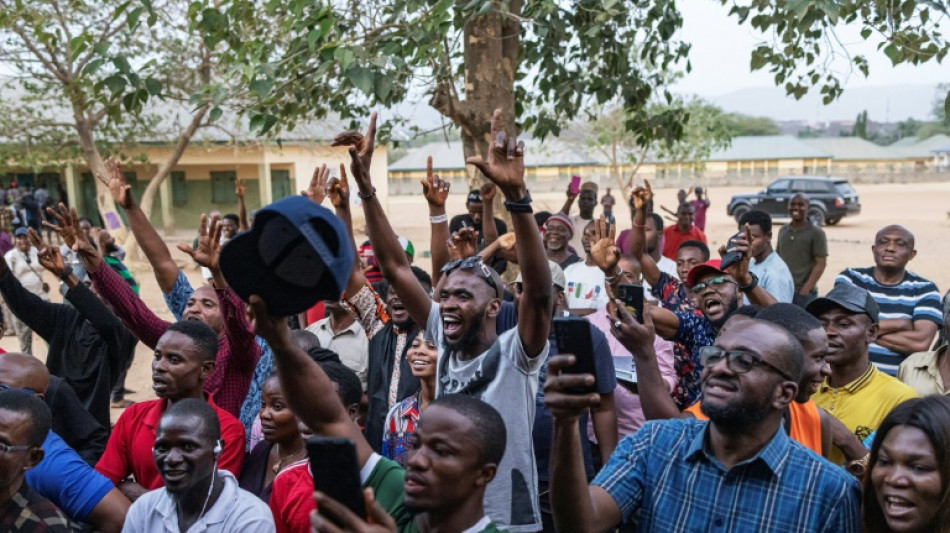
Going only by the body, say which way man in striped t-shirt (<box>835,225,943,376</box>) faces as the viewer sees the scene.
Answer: toward the camera

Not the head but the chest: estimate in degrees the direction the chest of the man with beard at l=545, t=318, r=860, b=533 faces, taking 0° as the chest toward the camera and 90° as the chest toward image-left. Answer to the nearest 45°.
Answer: approximately 45°

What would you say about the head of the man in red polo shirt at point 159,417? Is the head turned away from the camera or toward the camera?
toward the camera

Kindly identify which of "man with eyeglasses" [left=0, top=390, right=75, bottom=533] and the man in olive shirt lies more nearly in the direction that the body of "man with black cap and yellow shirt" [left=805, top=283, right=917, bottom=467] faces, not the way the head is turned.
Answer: the man with eyeglasses

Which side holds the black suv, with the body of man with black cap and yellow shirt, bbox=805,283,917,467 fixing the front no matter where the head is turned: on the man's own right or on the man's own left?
on the man's own right

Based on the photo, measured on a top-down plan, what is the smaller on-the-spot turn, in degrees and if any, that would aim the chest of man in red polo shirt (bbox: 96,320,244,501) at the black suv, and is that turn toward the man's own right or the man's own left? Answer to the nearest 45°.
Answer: approximately 180°

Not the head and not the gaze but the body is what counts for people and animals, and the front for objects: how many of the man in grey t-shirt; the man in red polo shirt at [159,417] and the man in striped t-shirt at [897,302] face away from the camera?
0

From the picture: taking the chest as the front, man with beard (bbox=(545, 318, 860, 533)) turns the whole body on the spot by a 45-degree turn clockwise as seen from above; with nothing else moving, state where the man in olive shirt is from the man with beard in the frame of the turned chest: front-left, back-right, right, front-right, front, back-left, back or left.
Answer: right

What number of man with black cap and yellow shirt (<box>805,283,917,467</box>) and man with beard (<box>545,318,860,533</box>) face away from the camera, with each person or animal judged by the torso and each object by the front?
0

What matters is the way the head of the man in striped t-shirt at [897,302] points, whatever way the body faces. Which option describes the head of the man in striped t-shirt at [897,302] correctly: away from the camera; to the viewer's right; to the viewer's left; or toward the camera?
toward the camera

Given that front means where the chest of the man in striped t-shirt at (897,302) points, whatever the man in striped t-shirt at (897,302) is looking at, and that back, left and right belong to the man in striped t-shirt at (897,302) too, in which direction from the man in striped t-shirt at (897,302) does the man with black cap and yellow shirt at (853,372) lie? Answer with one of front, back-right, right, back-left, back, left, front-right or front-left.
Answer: front

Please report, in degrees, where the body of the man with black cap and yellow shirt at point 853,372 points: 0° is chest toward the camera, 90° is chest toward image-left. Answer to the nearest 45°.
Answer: approximately 45°

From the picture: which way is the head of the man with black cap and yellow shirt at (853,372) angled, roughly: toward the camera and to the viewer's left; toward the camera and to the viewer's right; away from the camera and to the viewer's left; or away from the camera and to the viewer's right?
toward the camera and to the viewer's left

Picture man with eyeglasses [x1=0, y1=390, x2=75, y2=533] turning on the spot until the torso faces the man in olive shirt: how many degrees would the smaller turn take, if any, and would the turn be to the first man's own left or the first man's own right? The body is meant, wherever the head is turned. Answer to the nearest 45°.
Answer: approximately 180°

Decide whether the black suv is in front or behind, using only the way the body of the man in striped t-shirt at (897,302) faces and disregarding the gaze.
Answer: behind

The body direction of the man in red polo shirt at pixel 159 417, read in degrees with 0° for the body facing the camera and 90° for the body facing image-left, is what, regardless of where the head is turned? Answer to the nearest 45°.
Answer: approximately 45°

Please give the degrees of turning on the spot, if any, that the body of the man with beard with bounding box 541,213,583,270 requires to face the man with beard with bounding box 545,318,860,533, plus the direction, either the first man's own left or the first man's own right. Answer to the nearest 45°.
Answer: approximately 45° to the first man's own left

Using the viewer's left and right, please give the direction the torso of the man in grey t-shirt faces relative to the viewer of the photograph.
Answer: facing the viewer and to the left of the viewer
